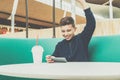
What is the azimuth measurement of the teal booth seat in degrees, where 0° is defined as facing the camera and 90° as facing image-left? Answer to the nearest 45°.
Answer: approximately 0°
